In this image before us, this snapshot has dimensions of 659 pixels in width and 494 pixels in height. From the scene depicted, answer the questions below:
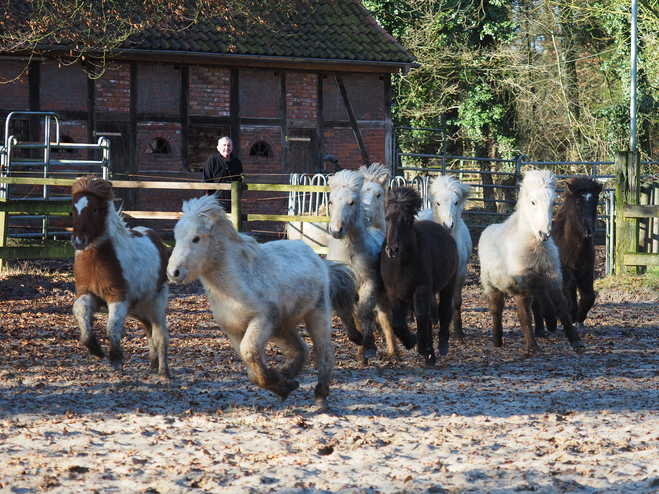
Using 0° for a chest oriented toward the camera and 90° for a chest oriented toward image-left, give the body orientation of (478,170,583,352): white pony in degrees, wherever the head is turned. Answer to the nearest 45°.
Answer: approximately 315°

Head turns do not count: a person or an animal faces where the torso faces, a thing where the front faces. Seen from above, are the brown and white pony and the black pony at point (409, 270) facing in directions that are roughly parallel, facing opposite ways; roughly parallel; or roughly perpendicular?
roughly parallel

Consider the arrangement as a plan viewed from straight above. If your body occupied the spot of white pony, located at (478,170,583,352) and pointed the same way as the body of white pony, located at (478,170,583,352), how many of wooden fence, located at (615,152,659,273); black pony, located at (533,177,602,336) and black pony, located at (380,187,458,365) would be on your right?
1

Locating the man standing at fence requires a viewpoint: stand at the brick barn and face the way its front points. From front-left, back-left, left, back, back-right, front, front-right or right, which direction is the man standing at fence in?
front

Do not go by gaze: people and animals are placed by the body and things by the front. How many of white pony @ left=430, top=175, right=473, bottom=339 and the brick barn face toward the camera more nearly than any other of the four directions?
2

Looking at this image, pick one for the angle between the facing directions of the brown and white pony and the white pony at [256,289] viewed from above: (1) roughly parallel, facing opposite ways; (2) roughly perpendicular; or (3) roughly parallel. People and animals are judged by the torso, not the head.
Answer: roughly parallel

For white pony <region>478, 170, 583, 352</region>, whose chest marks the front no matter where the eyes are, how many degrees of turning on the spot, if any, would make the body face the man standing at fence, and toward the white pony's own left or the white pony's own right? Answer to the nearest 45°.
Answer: approximately 180°

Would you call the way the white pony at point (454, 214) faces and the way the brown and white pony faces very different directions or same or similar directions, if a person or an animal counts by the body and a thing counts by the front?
same or similar directions

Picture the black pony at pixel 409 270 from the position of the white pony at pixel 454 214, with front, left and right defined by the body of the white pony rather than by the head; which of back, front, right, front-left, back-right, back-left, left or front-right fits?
front

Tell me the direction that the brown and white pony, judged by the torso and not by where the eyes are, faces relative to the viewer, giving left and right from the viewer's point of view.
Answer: facing the viewer and to the left of the viewer

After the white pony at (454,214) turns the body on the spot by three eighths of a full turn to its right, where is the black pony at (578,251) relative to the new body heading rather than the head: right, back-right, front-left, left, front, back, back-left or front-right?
back-right

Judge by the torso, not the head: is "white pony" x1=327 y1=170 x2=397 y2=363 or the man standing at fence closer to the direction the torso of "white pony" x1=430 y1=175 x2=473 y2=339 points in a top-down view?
the white pony

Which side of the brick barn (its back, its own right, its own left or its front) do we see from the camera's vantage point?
front

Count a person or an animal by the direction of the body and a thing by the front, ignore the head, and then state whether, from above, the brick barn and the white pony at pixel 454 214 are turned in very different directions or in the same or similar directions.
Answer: same or similar directions

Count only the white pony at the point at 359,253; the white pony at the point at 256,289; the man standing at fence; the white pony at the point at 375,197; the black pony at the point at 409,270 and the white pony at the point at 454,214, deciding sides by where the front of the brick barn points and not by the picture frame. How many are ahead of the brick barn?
6
